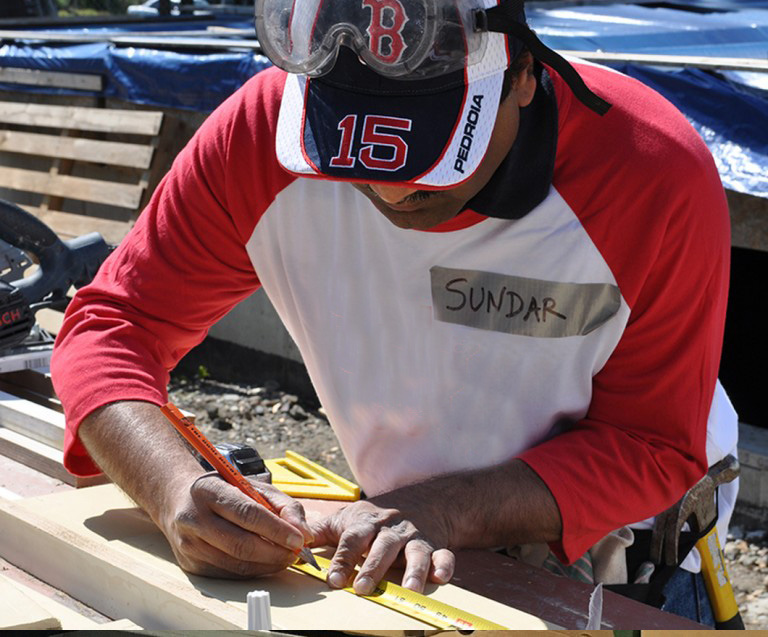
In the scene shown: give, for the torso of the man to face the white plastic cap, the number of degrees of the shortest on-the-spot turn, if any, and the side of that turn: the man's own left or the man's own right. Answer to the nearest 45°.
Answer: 0° — they already face it

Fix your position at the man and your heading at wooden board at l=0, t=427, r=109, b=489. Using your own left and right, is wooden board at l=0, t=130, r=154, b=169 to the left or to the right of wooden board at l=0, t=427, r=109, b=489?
right

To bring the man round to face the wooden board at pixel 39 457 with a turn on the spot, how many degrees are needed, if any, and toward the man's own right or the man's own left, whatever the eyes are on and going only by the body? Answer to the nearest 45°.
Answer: approximately 90° to the man's own right

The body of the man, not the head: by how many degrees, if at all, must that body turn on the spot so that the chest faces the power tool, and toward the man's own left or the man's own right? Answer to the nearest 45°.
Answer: approximately 135° to the man's own right

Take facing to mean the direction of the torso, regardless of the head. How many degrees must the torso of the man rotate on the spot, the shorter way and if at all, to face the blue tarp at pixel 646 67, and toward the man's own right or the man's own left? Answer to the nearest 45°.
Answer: approximately 180°

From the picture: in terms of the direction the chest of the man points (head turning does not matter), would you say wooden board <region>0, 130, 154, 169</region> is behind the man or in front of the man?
behind

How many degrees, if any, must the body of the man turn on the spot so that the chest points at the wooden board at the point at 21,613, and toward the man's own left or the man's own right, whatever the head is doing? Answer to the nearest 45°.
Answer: approximately 45° to the man's own right

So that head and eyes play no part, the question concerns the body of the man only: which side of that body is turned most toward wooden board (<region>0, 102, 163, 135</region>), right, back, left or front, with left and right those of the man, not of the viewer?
back

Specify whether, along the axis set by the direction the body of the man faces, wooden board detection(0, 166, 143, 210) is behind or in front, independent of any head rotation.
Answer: behind

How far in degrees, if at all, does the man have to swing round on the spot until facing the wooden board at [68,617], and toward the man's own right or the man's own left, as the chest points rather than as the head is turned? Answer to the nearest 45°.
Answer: approximately 45° to the man's own right

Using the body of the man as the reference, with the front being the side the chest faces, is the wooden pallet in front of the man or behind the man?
behind

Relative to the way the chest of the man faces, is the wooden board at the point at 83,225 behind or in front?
behind

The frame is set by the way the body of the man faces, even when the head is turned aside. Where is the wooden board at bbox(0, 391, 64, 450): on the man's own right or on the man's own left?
on the man's own right

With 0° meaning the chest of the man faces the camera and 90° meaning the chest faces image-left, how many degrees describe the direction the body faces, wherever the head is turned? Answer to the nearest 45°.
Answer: approximately 0°
